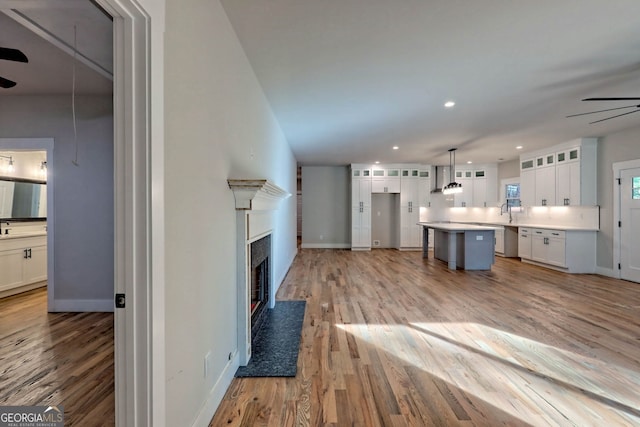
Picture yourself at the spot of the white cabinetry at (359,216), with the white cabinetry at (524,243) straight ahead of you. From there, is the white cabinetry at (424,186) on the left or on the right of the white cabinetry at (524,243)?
left

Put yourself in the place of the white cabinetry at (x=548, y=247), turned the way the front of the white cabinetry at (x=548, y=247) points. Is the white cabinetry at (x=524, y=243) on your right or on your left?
on your right

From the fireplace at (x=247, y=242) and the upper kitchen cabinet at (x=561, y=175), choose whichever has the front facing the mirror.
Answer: the upper kitchen cabinet

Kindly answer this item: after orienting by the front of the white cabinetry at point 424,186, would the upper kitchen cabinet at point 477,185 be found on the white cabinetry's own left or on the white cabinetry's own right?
on the white cabinetry's own left

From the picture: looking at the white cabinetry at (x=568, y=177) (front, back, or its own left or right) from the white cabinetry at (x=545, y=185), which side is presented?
right

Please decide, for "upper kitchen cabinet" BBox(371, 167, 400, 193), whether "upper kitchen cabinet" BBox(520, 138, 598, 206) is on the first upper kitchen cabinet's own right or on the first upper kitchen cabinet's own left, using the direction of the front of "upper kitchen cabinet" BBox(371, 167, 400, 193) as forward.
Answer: on the first upper kitchen cabinet's own left

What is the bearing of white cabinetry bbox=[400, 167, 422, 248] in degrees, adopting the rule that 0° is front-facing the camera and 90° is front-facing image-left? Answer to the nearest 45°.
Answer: approximately 0°

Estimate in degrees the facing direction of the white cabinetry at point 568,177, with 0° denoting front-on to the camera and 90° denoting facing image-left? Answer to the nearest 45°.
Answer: approximately 45°

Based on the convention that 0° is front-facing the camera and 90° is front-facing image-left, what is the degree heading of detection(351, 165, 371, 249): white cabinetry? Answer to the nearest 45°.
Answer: approximately 0°

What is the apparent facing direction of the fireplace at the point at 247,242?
to the viewer's right

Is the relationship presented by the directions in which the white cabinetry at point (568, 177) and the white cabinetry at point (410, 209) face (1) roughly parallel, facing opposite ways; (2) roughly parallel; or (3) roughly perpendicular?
roughly perpendicular

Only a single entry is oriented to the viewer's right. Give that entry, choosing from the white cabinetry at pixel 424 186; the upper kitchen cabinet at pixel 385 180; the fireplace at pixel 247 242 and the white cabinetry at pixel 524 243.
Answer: the fireplace

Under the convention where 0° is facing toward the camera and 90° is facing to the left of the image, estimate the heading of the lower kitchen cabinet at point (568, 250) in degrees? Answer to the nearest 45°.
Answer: approximately 45°
